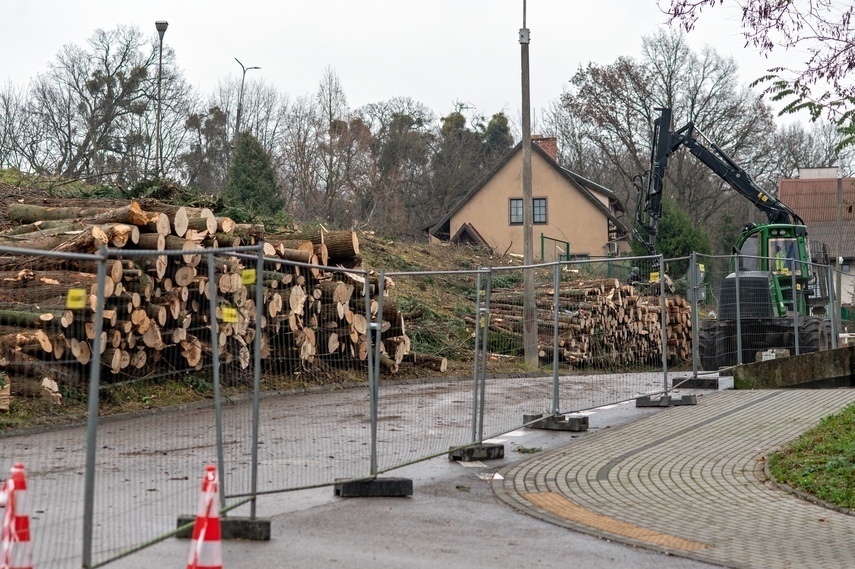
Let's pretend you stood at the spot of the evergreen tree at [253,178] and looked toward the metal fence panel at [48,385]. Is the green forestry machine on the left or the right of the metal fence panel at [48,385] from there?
left

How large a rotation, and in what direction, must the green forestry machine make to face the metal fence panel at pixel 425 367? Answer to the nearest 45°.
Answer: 0° — it already faces it

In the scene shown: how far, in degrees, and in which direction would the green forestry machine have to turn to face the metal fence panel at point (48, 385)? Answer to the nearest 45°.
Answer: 0° — it already faces it

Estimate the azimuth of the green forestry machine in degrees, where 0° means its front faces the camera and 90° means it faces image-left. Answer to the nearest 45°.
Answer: approximately 45°

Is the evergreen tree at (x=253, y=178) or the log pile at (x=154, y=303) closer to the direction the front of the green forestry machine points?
the log pile
